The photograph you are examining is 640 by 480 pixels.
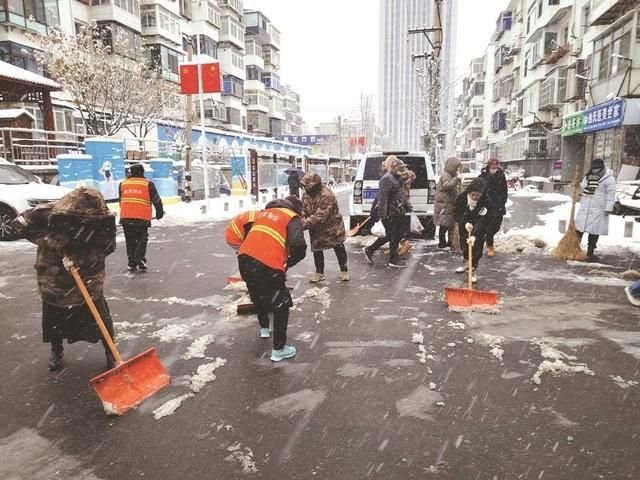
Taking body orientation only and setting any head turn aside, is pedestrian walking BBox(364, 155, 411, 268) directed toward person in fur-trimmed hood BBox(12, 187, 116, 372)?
no

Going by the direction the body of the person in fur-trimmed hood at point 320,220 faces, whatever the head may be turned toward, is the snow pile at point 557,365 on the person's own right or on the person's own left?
on the person's own left

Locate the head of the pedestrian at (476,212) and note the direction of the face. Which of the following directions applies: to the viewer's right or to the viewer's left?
to the viewer's left

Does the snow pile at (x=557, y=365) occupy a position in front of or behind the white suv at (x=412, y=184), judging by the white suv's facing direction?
behind

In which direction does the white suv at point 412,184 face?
away from the camera

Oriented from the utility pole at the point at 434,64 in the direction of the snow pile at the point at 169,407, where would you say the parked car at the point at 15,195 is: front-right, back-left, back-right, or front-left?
front-right
